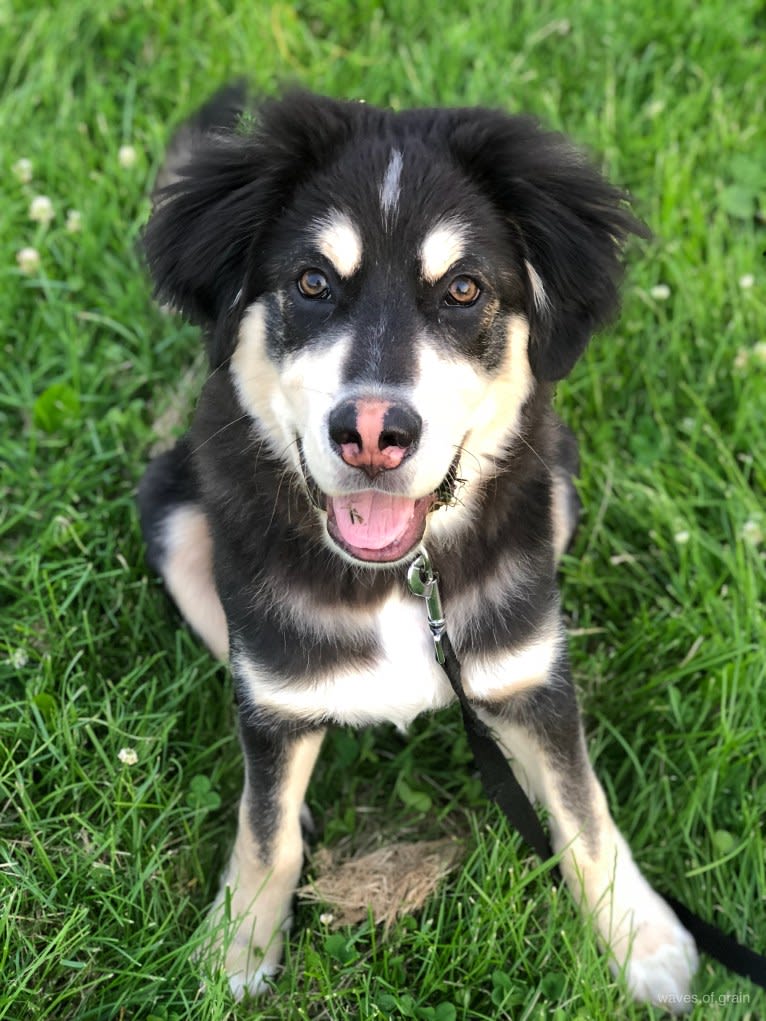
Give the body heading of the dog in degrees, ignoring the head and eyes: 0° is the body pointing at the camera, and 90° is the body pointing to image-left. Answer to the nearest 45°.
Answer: approximately 0°

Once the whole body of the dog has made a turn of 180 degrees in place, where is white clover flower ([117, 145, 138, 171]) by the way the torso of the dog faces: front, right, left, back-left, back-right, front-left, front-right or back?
front-left

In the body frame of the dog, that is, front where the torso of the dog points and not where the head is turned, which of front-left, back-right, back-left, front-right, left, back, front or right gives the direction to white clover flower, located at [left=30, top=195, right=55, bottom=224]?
back-right

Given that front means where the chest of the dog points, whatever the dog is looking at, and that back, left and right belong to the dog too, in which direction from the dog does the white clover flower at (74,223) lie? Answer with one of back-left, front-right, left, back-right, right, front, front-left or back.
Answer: back-right

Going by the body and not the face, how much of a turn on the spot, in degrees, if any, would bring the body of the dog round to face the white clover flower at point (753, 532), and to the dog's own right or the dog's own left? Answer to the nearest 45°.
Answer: approximately 135° to the dog's own left

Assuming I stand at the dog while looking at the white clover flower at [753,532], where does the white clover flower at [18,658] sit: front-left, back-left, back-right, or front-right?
back-left

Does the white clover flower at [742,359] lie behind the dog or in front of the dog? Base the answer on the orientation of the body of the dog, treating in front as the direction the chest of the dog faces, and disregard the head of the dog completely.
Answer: behind

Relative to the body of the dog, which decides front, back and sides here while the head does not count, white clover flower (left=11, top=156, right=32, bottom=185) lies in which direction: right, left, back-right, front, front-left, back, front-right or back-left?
back-right

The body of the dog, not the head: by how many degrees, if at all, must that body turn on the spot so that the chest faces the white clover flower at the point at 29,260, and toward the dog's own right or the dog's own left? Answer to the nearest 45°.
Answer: approximately 135° to the dog's own right
